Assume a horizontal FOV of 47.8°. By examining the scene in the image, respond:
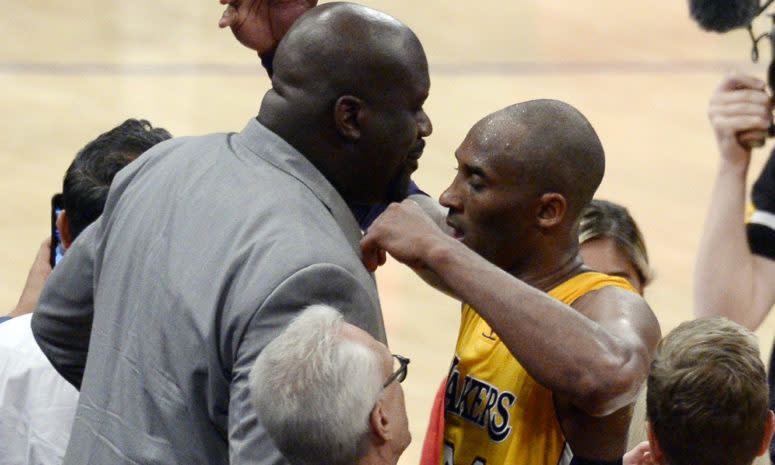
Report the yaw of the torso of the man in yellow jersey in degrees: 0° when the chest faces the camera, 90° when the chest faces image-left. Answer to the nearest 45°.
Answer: approximately 45°

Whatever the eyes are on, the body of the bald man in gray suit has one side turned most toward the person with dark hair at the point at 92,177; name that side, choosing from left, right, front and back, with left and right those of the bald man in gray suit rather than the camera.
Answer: left

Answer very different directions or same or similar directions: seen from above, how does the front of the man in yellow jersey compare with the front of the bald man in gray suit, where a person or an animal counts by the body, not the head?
very different directions

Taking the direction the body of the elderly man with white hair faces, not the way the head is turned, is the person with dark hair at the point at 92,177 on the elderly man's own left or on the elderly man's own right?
on the elderly man's own left

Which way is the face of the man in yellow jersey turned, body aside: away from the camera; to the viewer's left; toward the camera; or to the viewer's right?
to the viewer's left

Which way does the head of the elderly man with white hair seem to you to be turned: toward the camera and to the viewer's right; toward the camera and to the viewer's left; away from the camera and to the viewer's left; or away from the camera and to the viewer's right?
away from the camera and to the viewer's right

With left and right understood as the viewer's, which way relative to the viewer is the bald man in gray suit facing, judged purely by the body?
facing away from the viewer and to the right of the viewer

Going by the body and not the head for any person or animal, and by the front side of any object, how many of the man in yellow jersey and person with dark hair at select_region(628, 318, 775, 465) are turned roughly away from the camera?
1

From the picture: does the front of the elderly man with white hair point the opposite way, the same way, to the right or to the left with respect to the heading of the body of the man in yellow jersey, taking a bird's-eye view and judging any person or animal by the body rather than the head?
the opposite way

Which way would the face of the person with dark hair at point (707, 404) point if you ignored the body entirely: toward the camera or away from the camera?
away from the camera
